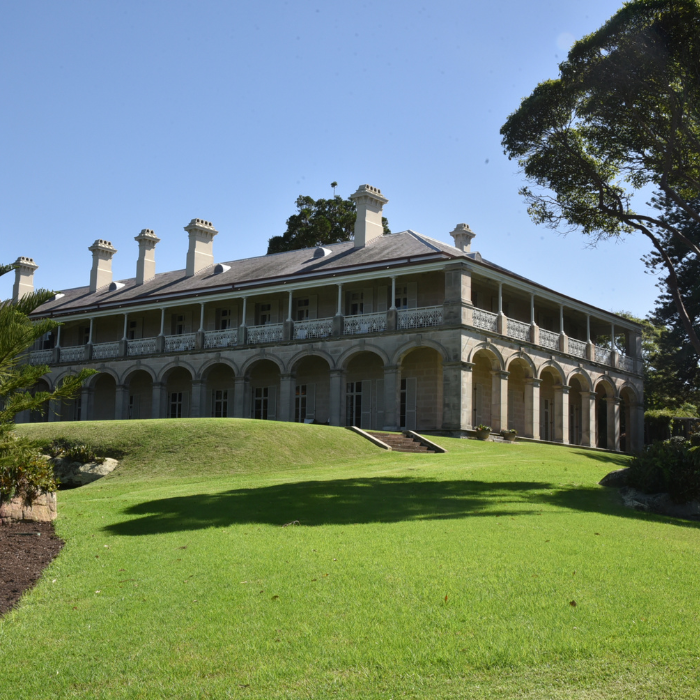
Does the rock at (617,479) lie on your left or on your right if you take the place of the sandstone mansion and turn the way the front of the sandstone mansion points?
on your left

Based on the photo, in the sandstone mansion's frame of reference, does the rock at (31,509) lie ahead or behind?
ahead

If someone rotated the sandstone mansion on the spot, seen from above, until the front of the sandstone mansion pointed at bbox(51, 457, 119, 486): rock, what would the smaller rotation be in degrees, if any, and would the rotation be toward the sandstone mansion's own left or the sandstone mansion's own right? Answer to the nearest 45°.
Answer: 0° — it already faces it

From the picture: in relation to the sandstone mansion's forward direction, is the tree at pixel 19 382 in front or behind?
in front

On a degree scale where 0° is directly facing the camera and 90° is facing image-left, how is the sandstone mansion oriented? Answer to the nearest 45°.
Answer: approximately 45°

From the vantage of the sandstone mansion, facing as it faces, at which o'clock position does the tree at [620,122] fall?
The tree is roughly at 10 o'clock from the sandstone mansion.

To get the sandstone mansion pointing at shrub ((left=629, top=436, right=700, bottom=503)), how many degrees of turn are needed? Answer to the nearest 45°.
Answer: approximately 45° to its left
